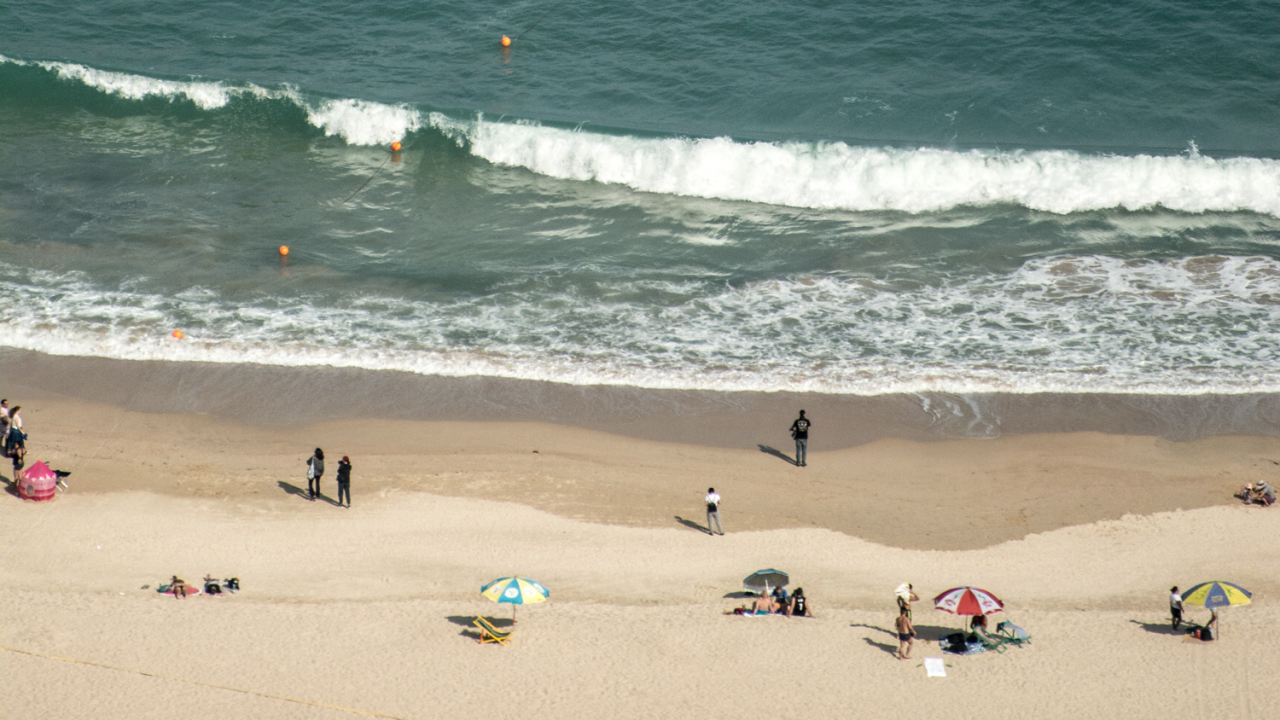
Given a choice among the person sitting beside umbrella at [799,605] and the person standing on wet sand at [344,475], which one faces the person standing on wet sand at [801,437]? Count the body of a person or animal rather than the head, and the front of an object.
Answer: the person sitting beside umbrella

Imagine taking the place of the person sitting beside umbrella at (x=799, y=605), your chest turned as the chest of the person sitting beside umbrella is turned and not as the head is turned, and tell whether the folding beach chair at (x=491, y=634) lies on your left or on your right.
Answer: on your left

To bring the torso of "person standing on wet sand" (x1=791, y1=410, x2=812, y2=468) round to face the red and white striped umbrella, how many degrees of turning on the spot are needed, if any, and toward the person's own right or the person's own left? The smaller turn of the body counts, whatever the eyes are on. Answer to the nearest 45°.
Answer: approximately 135° to the person's own right

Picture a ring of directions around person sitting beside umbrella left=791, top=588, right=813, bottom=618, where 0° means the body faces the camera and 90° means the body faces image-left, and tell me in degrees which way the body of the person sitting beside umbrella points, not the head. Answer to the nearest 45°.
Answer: approximately 180°

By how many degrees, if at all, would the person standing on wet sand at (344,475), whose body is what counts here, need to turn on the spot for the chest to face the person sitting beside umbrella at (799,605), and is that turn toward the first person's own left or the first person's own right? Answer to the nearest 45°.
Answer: approximately 135° to the first person's own right

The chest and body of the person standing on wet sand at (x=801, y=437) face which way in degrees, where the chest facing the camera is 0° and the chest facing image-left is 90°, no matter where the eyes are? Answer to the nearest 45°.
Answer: approximately 180°

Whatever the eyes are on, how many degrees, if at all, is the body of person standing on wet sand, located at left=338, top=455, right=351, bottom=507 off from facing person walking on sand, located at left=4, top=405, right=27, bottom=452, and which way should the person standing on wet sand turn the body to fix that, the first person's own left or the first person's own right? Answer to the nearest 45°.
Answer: approximately 45° to the first person's own left

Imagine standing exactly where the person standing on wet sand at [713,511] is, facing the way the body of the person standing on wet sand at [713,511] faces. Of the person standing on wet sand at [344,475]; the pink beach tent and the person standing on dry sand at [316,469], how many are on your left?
3

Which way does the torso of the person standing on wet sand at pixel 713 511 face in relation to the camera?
away from the camera

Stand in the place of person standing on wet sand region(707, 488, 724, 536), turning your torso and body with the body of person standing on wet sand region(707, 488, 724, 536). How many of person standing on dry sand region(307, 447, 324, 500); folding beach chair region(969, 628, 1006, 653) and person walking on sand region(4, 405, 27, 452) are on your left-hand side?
2

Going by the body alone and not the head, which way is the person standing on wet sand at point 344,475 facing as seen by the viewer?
away from the camera

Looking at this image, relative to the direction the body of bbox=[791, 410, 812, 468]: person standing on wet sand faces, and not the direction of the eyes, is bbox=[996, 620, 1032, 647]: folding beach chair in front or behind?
behind

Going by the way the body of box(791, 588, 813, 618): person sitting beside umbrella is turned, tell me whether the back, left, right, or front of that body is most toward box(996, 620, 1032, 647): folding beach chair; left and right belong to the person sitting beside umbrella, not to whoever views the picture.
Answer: right
